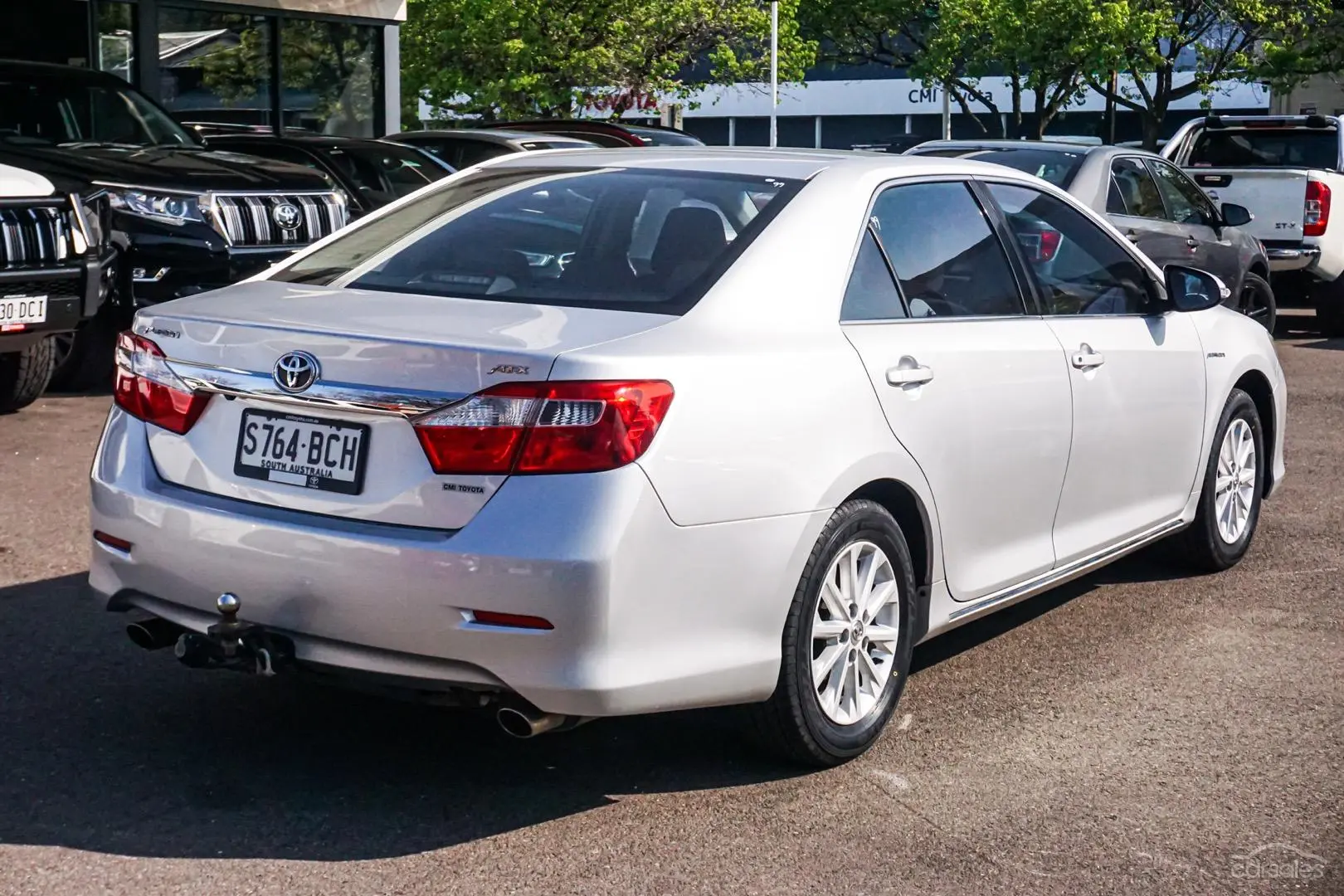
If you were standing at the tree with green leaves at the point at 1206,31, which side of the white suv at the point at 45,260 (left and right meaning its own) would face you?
left

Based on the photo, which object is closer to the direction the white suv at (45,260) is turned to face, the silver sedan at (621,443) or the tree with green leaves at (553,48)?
the silver sedan

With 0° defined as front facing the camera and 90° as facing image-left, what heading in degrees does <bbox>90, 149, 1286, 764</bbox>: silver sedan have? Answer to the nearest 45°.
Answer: approximately 225°

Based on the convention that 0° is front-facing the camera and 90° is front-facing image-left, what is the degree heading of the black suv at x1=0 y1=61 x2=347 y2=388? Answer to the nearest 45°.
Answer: approximately 315°

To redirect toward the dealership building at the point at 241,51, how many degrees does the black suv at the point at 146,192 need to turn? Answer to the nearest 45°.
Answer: approximately 135° to its left

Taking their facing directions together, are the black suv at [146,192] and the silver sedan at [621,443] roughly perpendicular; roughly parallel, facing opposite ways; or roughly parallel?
roughly perpendicular

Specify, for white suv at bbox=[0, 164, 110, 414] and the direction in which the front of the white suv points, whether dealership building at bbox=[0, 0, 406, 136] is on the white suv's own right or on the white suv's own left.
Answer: on the white suv's own left

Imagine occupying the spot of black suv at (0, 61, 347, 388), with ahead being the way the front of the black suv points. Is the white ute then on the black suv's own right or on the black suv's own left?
on the black suv's own left

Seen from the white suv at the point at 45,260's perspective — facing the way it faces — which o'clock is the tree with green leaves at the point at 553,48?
The tree with green leaves is roughly at 8 o'clock from the white suv.

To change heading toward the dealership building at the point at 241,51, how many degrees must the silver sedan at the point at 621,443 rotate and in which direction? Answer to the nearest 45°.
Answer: approximately 45° to its left

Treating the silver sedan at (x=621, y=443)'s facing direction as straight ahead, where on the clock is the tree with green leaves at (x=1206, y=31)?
The tree with green leaves is roughly at 11 o'clock from the silver sedan.

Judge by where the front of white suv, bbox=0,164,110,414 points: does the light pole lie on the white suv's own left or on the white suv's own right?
on the white suv's own left
